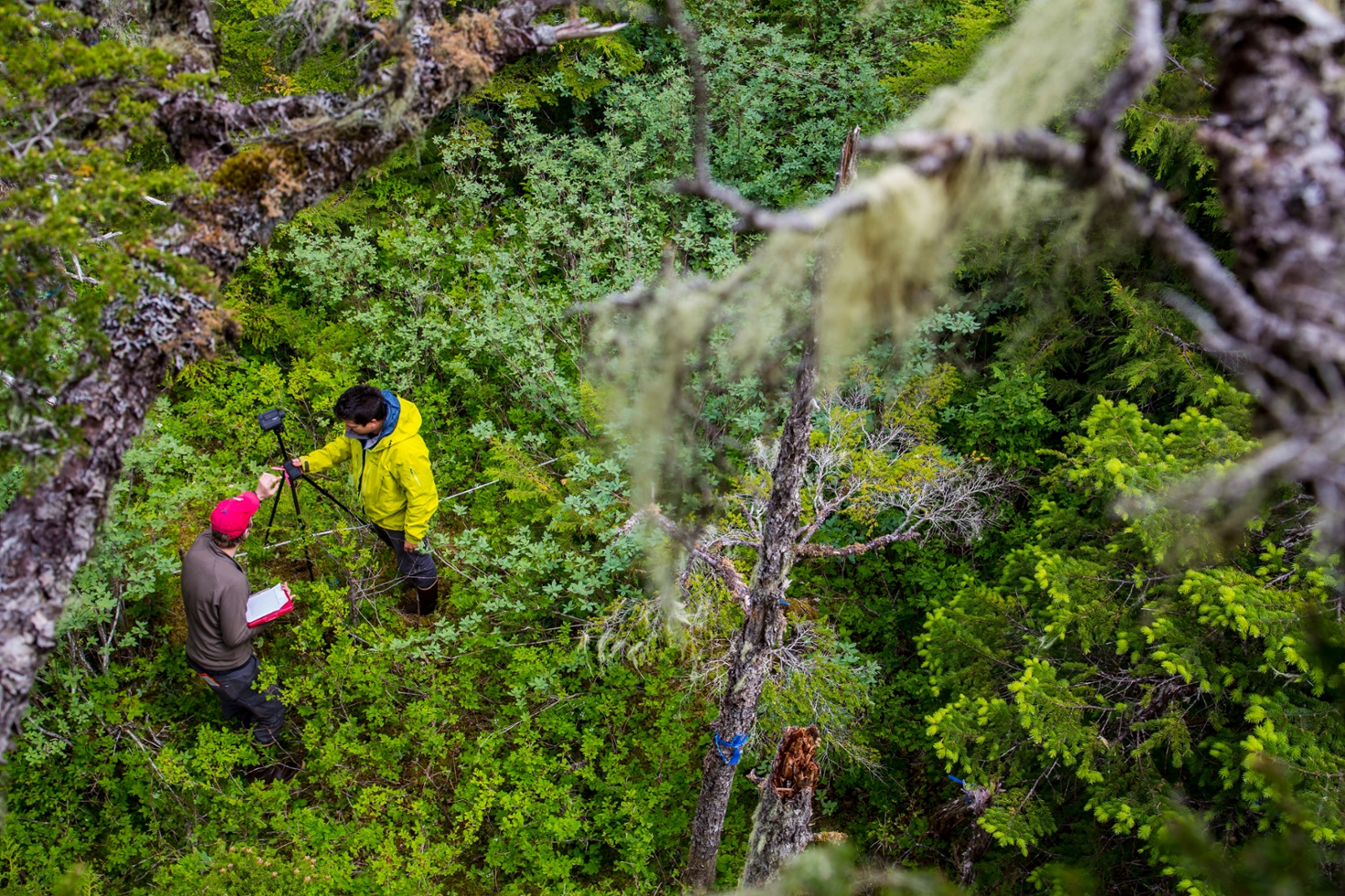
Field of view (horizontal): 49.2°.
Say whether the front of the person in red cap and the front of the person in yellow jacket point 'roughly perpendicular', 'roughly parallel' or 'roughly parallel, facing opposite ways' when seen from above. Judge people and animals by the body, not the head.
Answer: roughly parallel, facing opposite ways

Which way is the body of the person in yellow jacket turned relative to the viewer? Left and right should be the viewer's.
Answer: facing the viewer and to the left of the viewer

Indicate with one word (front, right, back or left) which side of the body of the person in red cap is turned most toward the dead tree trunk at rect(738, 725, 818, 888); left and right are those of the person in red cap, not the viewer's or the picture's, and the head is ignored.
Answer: right

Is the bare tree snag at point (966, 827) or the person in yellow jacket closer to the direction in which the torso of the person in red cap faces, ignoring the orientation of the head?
the person in yellow jacket

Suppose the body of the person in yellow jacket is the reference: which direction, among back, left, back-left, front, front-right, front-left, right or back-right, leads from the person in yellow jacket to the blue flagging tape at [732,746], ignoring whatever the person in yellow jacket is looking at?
left

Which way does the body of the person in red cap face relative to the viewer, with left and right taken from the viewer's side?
facing away from the viewer and to the right of the viewer

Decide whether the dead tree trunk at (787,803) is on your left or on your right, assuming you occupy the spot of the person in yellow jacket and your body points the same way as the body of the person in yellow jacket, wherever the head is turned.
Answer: on your left
